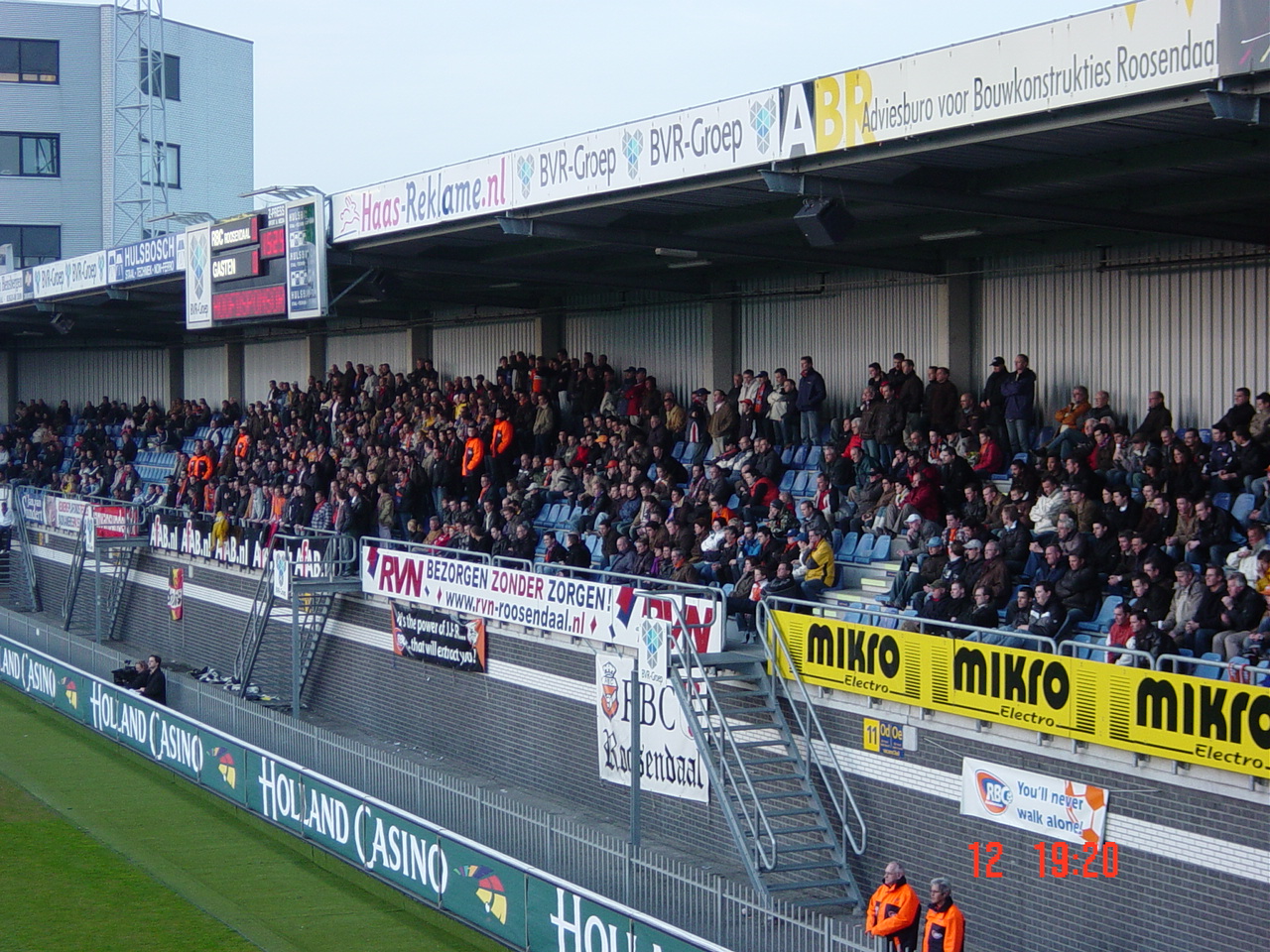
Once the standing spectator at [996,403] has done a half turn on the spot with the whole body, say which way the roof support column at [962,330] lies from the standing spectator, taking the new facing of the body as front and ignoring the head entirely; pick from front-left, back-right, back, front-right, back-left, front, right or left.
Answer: front-left

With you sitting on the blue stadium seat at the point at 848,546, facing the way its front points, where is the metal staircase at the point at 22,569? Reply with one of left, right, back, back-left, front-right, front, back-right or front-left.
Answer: right

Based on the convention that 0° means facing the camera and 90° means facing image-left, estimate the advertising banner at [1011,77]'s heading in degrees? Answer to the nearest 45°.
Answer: approximately 45°

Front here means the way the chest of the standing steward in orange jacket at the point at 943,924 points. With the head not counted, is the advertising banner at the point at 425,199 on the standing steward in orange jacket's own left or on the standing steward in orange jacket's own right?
on the standing steward in orange jacket's own right

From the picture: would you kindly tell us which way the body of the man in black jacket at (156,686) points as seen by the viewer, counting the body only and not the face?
to the viewer's left

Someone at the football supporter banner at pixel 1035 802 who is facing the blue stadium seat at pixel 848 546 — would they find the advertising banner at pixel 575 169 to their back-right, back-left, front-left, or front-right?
front-left

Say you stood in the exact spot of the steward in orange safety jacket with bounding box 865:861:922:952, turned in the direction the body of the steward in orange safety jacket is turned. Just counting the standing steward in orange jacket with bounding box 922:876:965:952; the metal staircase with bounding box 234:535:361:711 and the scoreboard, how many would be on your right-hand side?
2

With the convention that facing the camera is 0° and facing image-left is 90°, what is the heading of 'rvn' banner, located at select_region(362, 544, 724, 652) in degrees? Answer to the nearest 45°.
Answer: approximately 45°

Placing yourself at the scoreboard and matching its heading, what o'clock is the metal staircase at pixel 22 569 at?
The metal staircase is roughly at 4 o'clock from the scoreboard.

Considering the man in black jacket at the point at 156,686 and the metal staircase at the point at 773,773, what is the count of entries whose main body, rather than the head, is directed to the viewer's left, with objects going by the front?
1

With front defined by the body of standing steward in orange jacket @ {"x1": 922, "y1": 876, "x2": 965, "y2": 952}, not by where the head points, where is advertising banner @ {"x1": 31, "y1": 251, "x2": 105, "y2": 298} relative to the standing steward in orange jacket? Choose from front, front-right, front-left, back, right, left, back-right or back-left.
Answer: right

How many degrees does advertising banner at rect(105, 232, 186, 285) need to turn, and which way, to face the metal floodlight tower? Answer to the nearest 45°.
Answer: approximately 135° to its right

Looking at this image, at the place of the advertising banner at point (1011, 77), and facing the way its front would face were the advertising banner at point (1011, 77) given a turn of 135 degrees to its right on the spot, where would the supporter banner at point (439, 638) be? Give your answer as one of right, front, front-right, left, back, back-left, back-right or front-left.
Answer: front-left

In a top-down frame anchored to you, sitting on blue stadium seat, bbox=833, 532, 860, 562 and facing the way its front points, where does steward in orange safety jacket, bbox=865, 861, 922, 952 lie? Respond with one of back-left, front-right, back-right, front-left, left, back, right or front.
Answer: front-left

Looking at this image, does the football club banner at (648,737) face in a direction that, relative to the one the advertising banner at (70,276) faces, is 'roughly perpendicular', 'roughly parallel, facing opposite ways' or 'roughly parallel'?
roughly parallel

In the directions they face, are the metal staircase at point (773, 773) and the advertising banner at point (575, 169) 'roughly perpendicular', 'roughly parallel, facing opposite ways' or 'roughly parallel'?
roughly perpendicular

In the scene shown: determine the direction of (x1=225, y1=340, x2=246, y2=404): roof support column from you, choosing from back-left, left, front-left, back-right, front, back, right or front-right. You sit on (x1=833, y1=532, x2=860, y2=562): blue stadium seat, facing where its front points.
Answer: right

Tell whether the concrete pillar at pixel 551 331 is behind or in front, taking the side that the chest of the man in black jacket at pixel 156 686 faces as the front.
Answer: behind
